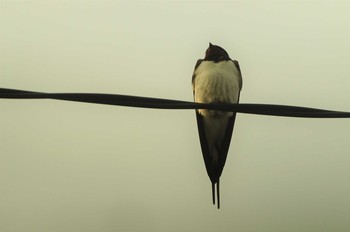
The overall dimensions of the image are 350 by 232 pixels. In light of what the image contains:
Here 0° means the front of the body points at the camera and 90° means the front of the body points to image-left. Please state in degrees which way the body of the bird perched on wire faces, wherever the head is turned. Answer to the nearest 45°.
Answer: approximately 0°
